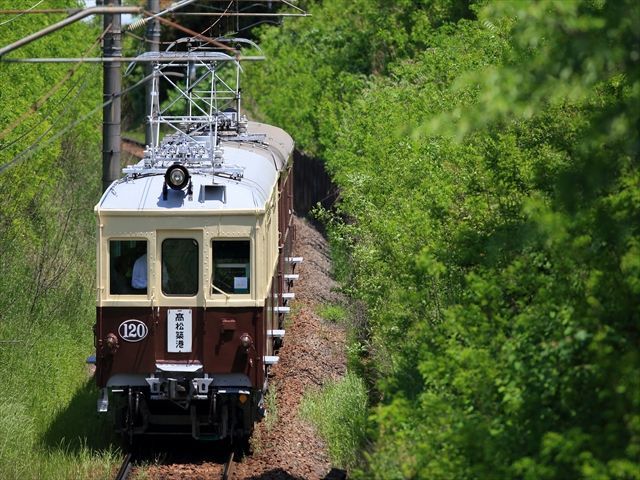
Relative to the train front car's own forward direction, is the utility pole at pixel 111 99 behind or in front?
behind

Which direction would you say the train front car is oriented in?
toward the camera
